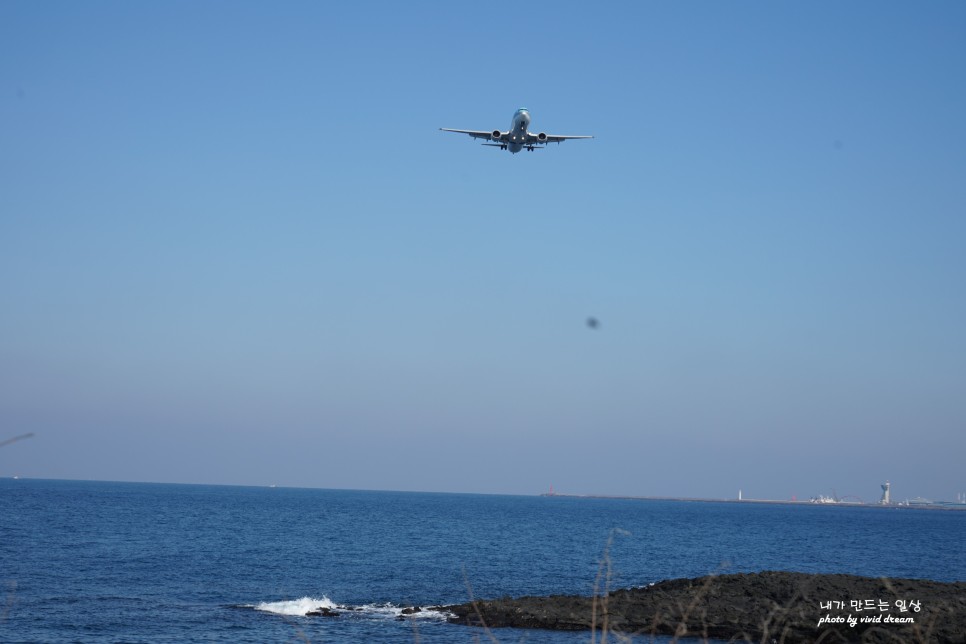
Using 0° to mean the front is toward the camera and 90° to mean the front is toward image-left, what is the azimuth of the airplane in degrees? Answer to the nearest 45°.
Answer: approximately 0°
